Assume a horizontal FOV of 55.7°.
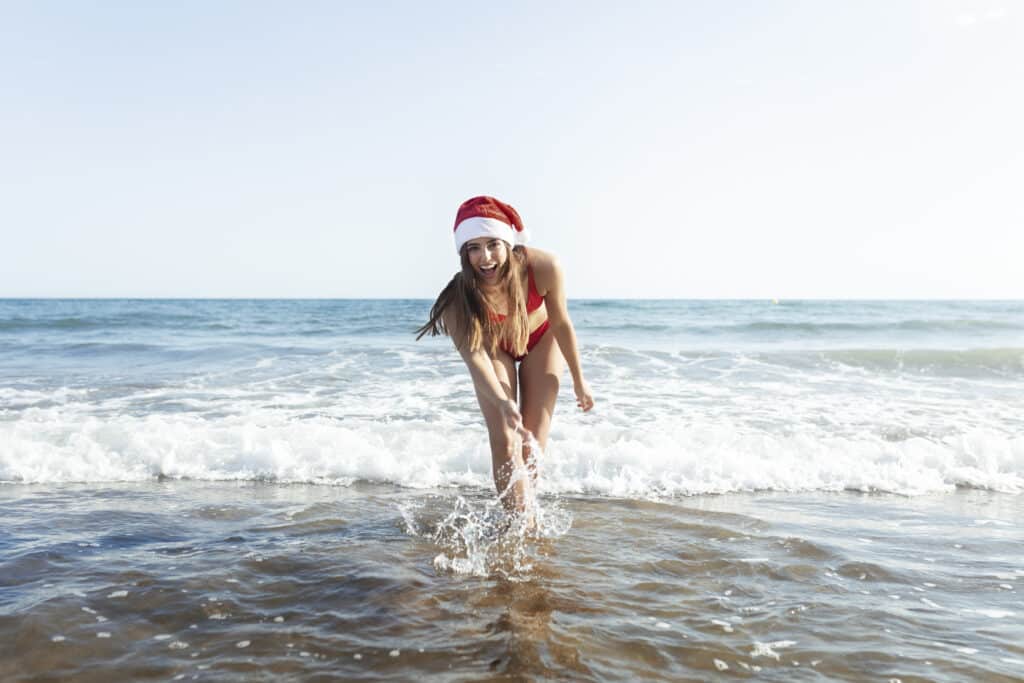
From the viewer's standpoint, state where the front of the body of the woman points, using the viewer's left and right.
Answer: facing the viewer

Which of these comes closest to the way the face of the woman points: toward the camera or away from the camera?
toward the camera

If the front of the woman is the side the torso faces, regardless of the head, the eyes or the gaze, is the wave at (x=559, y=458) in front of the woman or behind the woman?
behind
